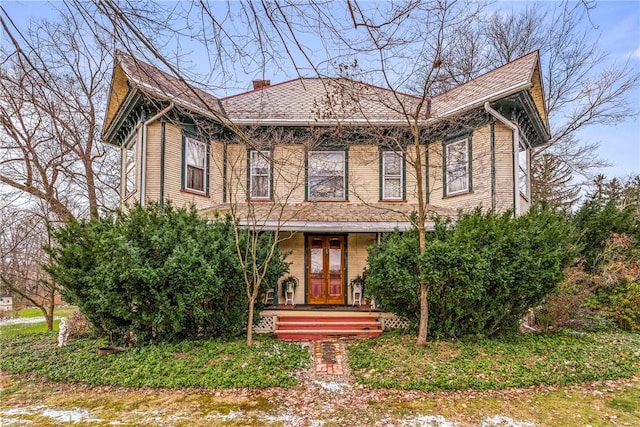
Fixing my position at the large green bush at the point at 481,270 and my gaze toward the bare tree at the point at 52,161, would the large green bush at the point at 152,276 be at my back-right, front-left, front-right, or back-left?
front-left

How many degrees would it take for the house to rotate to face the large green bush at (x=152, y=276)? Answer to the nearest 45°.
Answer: approximately 45° to its right

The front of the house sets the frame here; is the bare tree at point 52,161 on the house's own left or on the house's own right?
on the house's own right

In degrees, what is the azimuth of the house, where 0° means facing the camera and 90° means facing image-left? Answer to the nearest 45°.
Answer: approximately 0°
